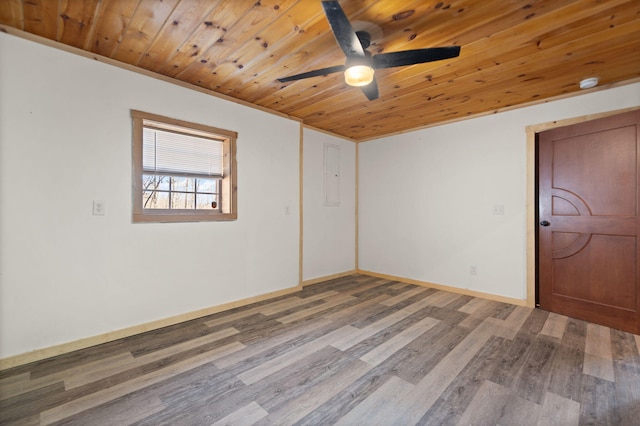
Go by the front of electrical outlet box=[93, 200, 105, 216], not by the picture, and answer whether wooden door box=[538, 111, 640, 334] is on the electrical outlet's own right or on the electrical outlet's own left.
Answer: on the electrical outlet's own left

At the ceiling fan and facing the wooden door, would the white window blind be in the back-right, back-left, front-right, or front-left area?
back-left

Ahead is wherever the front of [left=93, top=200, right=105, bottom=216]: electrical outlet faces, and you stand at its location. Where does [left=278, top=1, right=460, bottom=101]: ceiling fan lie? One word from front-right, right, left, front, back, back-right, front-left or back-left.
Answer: front-left

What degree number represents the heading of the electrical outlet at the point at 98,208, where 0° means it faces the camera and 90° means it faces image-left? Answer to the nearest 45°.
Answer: approximately 0°
